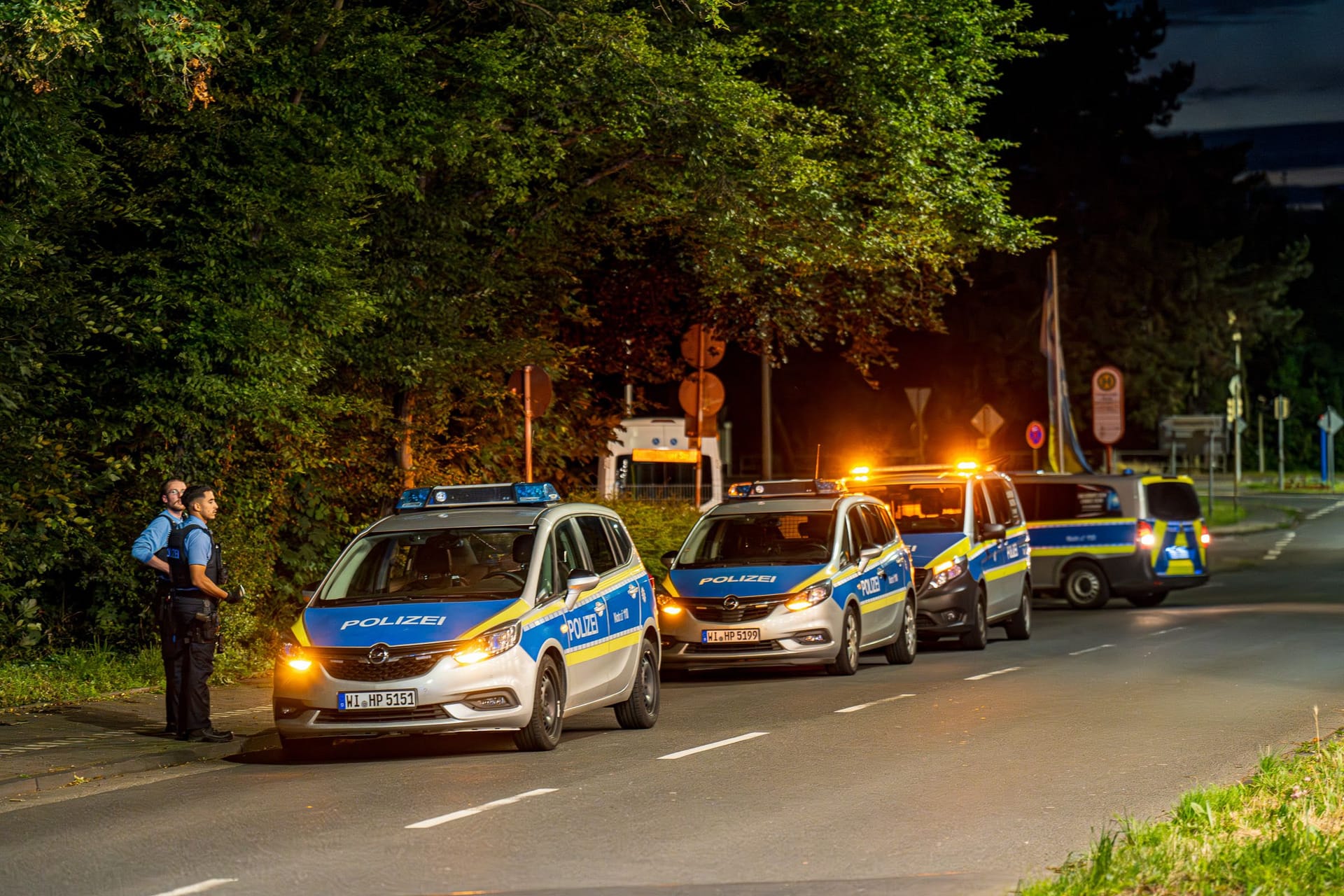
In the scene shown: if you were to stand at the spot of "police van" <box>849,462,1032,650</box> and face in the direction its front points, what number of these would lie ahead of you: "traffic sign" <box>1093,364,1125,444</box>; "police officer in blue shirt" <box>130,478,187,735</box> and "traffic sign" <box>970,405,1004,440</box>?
1

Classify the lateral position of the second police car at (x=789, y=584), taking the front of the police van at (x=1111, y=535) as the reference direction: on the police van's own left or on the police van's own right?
on the police van's own left

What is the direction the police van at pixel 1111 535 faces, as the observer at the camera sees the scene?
facing away from the viewer and to the left of the viewer

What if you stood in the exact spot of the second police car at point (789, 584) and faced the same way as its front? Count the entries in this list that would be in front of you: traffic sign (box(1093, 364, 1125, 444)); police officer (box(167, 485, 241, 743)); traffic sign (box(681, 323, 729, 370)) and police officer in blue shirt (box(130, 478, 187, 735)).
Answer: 2

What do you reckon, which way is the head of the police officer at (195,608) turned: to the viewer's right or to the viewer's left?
to the viewer's right

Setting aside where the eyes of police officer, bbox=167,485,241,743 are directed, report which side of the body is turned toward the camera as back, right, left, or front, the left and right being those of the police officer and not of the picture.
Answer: right

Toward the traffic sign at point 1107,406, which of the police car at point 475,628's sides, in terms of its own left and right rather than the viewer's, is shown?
back

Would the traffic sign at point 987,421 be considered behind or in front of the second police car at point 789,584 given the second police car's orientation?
behind

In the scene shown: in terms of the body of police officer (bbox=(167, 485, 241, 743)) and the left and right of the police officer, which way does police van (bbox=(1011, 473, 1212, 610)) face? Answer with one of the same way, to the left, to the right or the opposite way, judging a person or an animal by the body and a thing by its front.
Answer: to the left

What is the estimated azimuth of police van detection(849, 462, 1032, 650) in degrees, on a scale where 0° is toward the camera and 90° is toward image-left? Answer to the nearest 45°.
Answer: approximately 45°

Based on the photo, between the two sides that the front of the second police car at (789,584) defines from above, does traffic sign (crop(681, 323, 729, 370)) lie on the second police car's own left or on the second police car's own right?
on the second police car's own right
